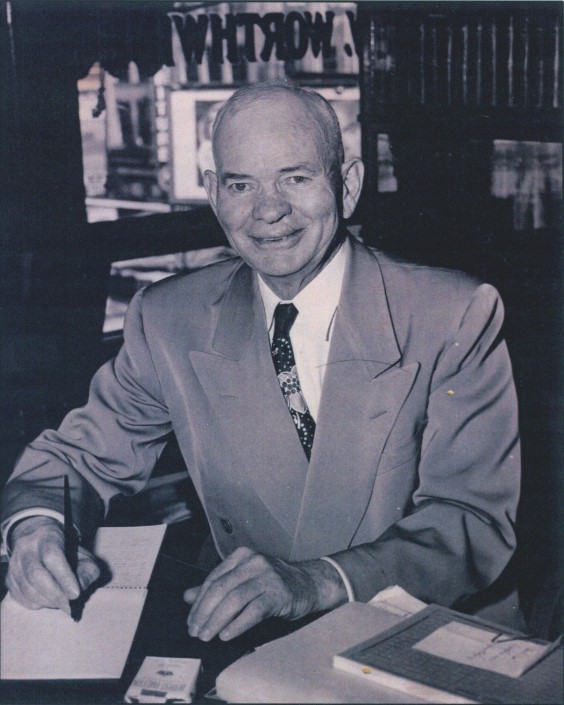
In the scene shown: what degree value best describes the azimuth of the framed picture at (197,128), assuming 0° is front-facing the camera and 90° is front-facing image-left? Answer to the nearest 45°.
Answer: approximately 0°

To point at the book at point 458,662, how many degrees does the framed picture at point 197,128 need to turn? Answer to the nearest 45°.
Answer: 0° — it already faces it

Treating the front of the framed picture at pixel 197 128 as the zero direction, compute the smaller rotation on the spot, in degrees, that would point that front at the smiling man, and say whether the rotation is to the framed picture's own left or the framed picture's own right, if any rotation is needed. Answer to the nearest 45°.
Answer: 0° — it already faces them

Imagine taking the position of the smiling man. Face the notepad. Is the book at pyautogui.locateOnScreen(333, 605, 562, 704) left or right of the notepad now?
left

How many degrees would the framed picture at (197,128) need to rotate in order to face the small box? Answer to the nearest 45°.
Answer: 0° — it already faces it

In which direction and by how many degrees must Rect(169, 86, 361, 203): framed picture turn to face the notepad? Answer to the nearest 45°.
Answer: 0° — it already faces it
